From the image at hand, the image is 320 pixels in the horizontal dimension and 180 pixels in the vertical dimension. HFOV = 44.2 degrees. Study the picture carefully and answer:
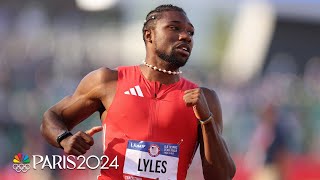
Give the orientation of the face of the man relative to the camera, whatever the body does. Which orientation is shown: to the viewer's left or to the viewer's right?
to the viewer's right

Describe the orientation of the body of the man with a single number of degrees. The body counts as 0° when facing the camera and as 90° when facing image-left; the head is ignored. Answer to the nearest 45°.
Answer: approximately 0°
